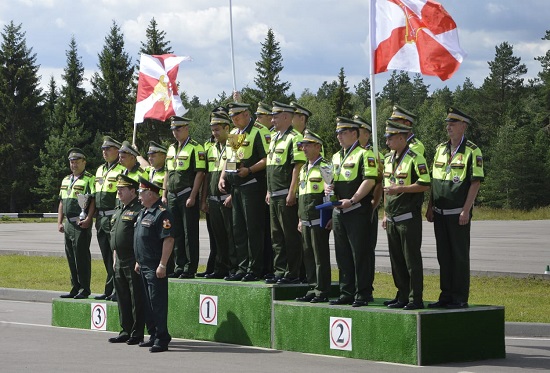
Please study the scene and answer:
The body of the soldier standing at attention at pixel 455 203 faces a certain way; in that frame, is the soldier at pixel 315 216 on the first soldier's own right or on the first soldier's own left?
on the first soldier's own right

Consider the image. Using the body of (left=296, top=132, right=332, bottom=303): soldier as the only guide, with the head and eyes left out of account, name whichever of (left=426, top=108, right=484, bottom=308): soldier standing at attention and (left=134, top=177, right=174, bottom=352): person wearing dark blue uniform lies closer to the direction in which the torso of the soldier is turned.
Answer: the person wearing dark blue uniform

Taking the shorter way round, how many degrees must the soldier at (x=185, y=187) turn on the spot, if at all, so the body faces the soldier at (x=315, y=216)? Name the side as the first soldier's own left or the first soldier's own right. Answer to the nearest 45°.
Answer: approximately 90° to the first soldier's own left

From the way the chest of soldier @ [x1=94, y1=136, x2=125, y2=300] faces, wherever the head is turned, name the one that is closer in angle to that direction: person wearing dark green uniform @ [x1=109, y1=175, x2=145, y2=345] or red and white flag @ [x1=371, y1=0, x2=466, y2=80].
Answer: the person wearing dark green uniform

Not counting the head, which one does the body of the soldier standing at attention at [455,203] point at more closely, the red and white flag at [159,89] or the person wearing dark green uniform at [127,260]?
the person wearing dark green uniform

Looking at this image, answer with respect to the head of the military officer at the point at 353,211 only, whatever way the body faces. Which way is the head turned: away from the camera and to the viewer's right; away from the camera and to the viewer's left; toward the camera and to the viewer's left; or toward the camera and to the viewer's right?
toward the camera and to the viewer's left

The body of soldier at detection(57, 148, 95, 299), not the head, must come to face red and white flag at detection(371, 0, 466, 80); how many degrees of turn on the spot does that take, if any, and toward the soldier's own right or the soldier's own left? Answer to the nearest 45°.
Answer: approximately 90° to the soldier's own left

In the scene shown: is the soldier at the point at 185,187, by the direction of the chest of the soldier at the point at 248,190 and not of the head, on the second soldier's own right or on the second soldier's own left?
on the second soldier's own right

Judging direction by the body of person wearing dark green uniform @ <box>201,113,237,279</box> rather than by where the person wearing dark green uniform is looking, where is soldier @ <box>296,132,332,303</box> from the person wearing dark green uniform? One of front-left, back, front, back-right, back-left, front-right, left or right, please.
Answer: left
